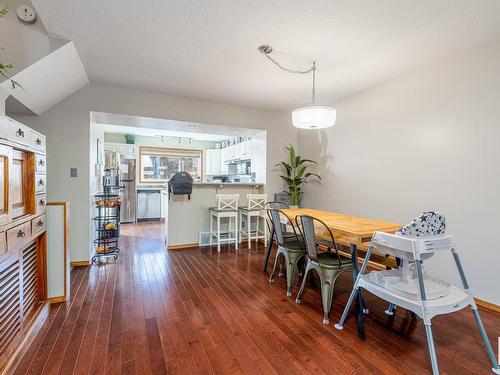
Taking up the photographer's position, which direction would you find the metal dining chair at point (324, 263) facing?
facing away from the viewer and to the right of the viewer

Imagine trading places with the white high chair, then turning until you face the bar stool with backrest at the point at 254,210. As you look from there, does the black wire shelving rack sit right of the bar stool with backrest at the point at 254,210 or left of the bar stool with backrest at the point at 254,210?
left

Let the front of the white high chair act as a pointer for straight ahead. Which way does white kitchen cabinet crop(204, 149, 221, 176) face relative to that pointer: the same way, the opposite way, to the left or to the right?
to the left

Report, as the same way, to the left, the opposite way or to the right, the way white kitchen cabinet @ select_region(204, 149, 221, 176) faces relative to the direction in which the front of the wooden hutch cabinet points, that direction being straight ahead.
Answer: to the right

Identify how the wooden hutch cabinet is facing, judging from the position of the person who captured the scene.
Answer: facing the viewer and to the right of the viewer

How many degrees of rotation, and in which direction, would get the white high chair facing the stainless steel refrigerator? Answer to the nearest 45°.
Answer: approximately 45° to its right

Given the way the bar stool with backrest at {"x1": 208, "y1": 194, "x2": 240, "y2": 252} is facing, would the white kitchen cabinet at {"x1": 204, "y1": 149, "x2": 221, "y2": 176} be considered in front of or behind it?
in front

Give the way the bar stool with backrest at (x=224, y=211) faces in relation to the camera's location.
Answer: facing away from the viewer and to the left of the viewer

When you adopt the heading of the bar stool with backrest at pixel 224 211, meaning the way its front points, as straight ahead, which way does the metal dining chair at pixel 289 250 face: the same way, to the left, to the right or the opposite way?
to the right

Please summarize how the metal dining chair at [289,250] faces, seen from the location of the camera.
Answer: facing away from the viewer and to the right of the viewer

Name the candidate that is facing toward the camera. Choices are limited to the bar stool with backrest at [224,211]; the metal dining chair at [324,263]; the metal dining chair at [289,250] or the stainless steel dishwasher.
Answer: the stainless steel dishwasher

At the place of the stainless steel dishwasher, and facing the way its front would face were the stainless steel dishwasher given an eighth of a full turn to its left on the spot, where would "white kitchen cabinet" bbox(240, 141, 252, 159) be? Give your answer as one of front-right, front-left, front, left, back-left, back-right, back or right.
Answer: front
